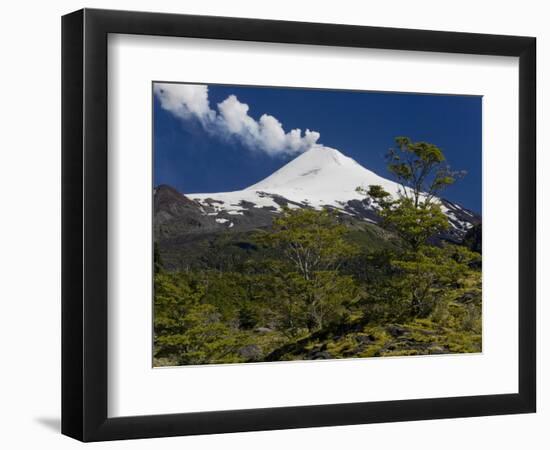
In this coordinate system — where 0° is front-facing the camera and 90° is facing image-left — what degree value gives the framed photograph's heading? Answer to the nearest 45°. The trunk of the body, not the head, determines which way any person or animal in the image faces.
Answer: approximately 315°
